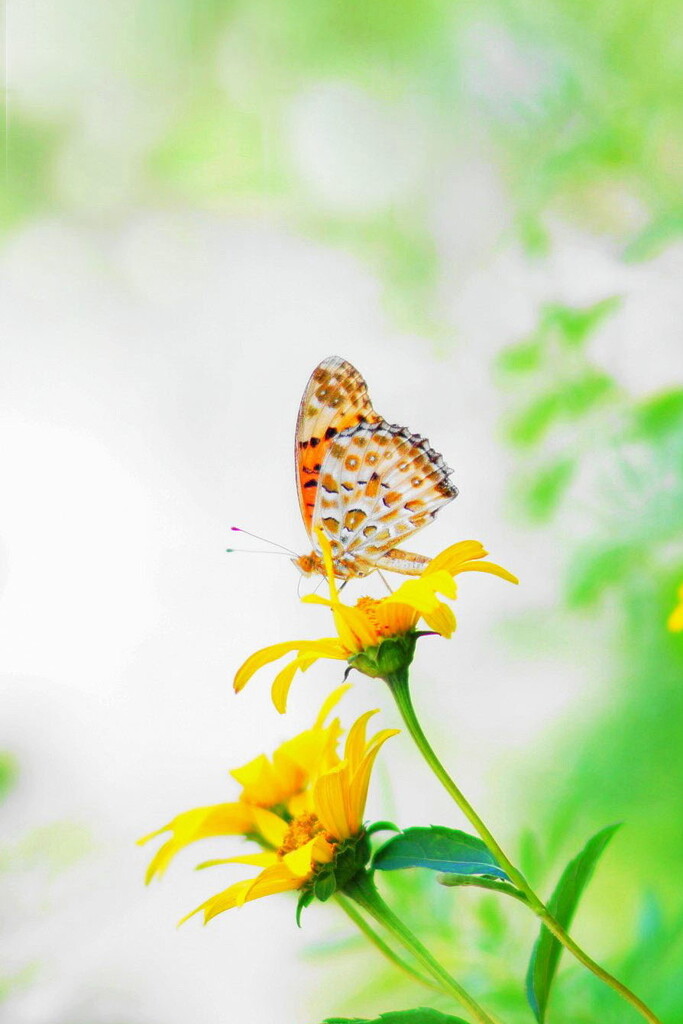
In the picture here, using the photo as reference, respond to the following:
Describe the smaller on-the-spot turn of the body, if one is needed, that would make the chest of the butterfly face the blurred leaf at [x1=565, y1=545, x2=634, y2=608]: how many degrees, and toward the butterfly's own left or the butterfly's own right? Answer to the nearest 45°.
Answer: approximately 90° to the butterfly's own right

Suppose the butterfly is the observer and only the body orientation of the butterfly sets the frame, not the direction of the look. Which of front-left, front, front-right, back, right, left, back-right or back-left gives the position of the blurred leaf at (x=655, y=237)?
back-right

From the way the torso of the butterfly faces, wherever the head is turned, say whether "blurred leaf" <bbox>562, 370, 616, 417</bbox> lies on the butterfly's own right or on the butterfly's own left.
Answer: on the butterfly's own right

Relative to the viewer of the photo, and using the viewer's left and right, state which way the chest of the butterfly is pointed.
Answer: facing to the left of the viewer

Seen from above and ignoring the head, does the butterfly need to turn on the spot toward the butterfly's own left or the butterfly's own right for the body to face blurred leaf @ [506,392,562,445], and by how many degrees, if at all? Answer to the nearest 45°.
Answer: approximately 90° to the butterfly's own right

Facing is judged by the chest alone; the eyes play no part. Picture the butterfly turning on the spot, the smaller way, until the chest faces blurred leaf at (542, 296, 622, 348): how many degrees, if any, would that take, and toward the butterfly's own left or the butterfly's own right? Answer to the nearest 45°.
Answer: approximately 135° to the butterfly's own right
